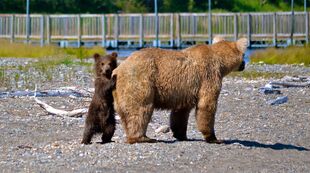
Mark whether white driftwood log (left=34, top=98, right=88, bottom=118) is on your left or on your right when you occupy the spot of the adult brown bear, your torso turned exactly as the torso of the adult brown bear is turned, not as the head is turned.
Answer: on your left

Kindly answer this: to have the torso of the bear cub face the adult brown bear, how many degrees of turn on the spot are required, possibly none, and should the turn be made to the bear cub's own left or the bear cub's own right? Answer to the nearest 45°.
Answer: approximately 45° to the bear cub's own left

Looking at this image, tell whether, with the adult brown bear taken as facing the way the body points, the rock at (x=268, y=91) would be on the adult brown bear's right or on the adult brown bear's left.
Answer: on the adult brown bear's left

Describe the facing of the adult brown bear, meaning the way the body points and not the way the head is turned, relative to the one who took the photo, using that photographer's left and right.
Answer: facing to the right of the viewer

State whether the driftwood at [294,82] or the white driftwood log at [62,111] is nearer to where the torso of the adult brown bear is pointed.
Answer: the driftwood

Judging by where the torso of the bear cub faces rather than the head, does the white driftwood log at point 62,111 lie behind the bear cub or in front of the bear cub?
behind

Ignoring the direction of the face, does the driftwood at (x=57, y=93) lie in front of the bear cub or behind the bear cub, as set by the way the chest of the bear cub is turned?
behind

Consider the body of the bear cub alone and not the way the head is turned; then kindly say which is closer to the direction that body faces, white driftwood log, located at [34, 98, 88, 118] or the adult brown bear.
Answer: the adult brown bear

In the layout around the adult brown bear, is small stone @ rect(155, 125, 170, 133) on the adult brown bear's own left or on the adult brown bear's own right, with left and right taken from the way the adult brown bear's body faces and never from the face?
on the adult brown bear's own left

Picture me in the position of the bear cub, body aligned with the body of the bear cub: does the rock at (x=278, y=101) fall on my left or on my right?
on my left

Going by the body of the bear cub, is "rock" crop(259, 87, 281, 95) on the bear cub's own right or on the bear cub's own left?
on the bear cub's own left
